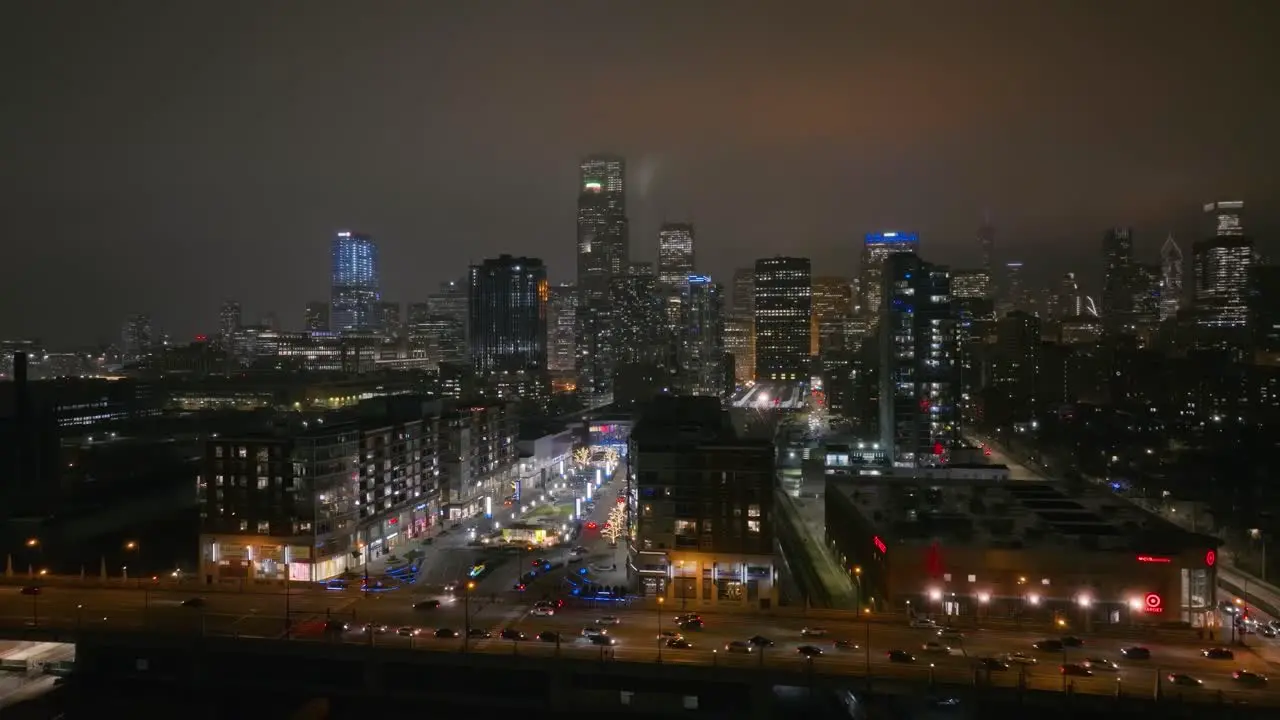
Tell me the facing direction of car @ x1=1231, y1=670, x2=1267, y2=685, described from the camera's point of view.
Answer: facing to the right of the viewer

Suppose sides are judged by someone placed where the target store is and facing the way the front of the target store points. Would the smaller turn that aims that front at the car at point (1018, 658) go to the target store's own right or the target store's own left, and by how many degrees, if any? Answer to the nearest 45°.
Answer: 0° — it already faces it

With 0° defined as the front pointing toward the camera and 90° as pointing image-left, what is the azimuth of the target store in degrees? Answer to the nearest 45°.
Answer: approximately 0°

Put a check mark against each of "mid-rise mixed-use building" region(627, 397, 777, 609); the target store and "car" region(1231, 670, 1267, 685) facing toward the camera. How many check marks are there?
2

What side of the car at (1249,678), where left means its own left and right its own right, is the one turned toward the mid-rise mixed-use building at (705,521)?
back

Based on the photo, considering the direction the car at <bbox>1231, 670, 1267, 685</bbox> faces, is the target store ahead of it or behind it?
behind

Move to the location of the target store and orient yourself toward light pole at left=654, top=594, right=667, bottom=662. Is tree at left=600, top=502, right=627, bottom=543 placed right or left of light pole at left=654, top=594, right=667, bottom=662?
right

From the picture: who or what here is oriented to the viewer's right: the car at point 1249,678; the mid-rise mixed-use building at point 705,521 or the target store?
the car

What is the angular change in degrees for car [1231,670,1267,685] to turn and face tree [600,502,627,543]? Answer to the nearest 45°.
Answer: approximately 180°

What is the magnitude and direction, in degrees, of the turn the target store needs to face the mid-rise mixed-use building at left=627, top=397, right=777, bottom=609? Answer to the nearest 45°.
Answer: approximately 90° to its right

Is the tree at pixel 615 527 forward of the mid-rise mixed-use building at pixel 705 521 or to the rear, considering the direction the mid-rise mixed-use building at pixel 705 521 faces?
to the rear

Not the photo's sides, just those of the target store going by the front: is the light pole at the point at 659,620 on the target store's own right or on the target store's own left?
on the target store's own right

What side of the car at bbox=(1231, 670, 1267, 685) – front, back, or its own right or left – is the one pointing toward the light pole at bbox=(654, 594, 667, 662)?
back

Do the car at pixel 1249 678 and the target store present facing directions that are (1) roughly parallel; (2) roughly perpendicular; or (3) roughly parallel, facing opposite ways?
roughly perpendicular
